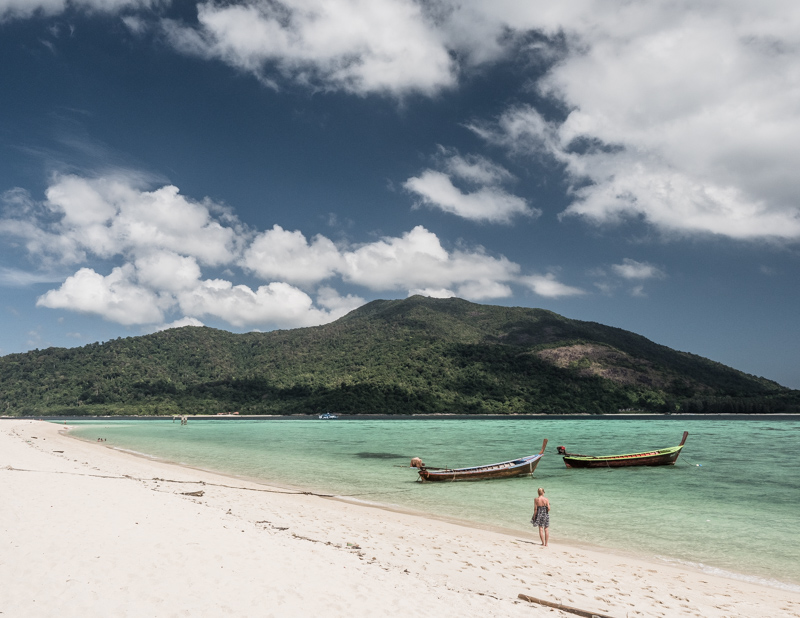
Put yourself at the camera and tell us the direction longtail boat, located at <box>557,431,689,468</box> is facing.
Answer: facing to the right of the viewer

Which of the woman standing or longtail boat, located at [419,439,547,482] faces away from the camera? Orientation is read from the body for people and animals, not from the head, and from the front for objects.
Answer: the woman standing

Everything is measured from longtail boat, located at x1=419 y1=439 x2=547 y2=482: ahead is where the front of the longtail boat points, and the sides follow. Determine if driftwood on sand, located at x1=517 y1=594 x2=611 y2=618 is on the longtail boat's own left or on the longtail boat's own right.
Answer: on the longtail boat's own right

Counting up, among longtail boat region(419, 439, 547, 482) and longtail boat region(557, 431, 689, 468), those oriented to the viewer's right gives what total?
2

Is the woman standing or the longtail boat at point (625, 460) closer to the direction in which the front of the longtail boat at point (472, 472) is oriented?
the longtail boat

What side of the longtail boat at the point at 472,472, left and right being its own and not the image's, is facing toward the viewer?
right

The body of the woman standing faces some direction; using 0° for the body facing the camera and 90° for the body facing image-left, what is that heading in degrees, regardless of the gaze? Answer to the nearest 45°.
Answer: approximately 180°

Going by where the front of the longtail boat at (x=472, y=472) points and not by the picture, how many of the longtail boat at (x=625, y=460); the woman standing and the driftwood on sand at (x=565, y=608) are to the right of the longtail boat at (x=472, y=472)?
2

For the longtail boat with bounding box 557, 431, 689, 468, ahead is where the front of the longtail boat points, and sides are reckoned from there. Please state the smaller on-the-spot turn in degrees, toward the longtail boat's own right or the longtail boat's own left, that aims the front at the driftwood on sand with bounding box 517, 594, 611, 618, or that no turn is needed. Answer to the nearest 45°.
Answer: approximately 90° to the longtail boat's own right

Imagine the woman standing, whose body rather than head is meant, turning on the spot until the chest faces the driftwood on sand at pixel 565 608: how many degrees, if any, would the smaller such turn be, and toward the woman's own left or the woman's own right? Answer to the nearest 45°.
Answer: approximately 180°

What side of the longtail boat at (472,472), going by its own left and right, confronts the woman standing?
right

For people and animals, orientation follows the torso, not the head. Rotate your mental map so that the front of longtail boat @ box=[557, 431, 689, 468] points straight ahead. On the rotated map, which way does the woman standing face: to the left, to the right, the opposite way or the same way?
to the left

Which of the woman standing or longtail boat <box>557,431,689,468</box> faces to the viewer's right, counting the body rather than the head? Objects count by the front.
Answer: the longtail boat

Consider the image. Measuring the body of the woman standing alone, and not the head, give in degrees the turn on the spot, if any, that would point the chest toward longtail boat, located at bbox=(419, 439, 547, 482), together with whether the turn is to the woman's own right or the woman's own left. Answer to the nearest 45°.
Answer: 0° — they already face it

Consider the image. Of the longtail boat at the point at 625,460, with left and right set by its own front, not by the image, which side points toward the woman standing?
right
